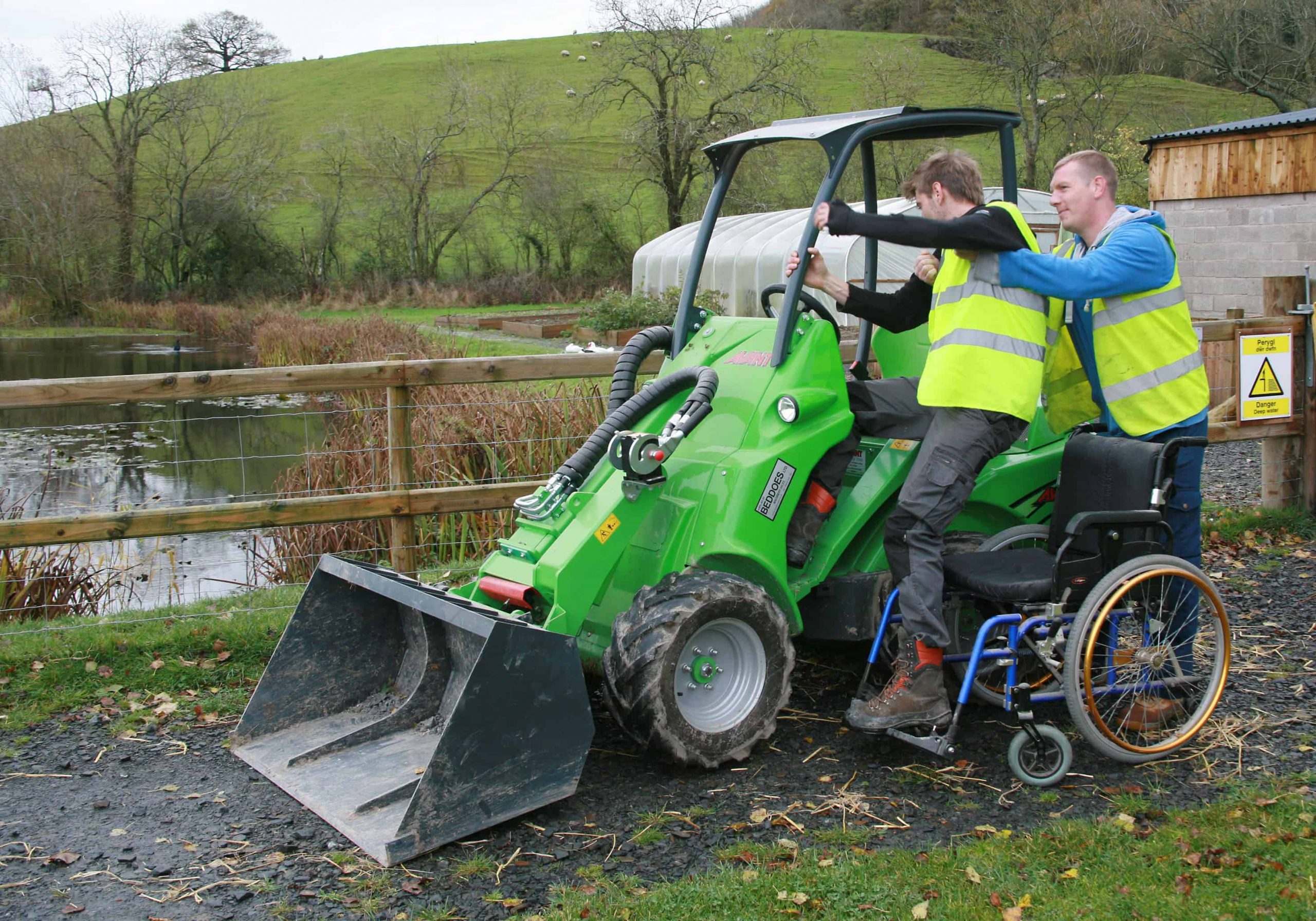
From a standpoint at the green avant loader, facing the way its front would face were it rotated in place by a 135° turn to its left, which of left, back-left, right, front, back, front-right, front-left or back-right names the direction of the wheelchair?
front

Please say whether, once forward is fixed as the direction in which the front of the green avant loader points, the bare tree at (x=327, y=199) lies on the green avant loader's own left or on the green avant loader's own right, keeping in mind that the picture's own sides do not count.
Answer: on the green avant loader's own right

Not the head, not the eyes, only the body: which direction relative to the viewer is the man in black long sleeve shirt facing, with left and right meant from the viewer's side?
facing to the left of the viewer

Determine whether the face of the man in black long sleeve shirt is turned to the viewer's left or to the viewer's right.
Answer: to the viewer's left

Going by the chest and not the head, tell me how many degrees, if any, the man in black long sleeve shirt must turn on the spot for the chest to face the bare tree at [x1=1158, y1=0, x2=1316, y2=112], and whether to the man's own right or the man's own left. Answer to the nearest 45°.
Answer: approximately 90° to the man's own right

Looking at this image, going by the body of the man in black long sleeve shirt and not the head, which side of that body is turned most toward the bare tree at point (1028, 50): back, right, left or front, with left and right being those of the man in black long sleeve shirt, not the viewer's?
right

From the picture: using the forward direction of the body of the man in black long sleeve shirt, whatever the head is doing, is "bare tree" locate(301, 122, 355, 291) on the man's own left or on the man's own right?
on the man's own right

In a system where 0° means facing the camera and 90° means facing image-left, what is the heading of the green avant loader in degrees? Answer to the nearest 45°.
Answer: approximately 45°
